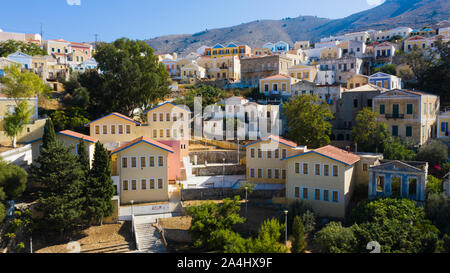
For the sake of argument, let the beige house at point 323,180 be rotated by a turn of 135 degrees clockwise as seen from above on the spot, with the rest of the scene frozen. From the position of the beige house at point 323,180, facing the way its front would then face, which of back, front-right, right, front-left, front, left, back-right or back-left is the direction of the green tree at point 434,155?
right

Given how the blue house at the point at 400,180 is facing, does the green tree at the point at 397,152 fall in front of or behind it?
behind

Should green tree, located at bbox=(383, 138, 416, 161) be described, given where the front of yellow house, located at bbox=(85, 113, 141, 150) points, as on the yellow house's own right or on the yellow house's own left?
on the yellow house's own left

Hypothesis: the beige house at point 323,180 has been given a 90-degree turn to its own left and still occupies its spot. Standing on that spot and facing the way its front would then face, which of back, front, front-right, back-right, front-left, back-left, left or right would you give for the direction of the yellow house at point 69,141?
back

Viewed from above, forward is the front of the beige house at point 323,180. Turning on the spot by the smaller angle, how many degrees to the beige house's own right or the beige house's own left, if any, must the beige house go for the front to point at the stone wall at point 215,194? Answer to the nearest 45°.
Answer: approximately 90° to the beige house's own right

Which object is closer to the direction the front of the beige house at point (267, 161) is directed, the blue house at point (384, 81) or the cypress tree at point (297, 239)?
the cypress tree

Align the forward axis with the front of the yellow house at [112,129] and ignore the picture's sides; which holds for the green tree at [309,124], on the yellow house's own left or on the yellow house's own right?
on the yellow house's own left

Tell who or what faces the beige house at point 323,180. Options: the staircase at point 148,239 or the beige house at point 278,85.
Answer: the beige house at point 278,85
